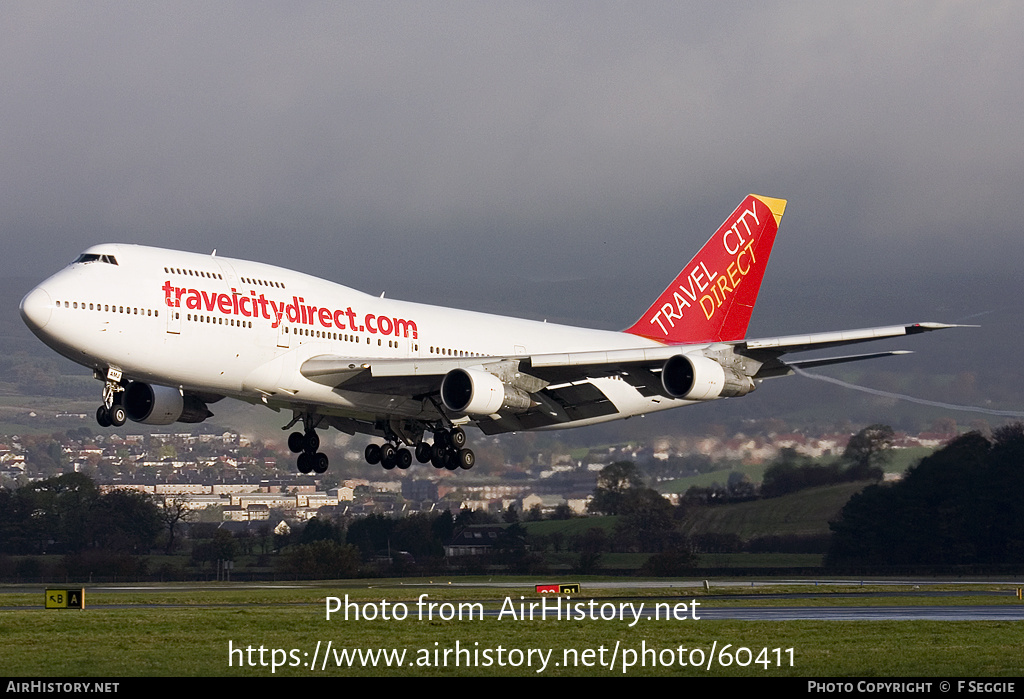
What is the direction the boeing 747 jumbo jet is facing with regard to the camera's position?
facing the viewer and to the left of the viewer
